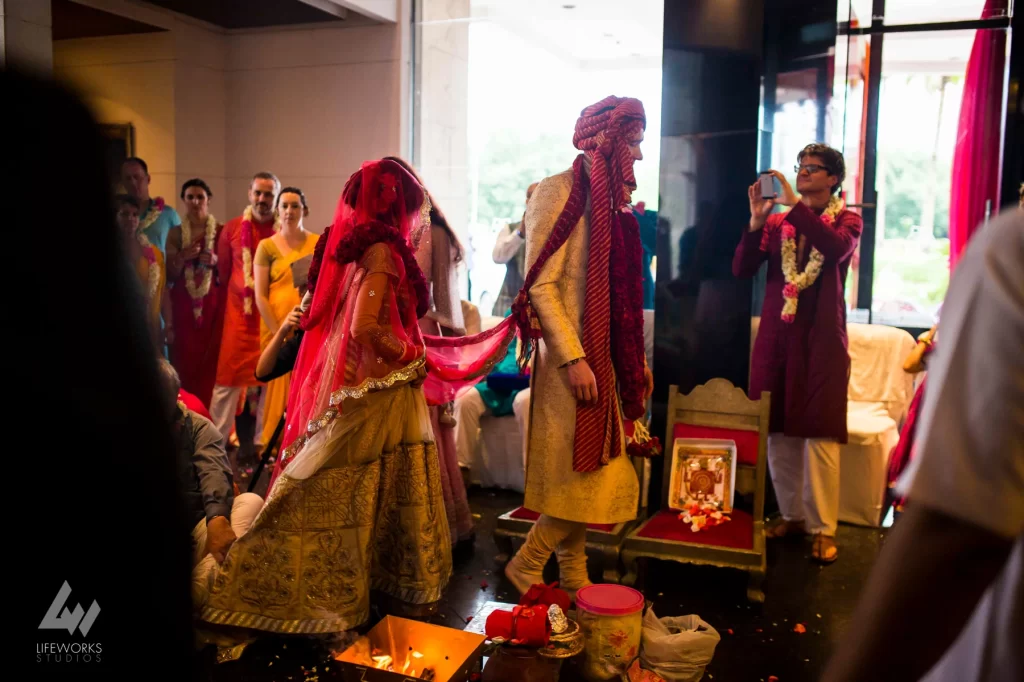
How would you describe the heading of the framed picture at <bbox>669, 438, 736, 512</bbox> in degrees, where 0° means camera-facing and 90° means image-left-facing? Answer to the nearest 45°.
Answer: approximately 0°

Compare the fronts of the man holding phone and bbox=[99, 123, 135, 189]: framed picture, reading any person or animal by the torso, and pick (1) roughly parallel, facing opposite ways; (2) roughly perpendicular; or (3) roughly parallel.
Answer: roughly perpendicular

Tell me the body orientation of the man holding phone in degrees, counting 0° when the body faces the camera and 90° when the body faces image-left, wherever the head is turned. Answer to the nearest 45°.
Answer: approximately 45°
